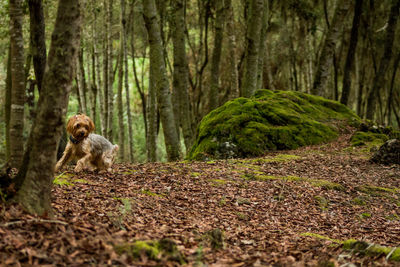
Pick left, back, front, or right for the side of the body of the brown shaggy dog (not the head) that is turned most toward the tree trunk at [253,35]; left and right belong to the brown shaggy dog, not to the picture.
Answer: back

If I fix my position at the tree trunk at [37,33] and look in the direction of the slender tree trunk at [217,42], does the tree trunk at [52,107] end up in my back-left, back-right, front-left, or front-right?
back-right

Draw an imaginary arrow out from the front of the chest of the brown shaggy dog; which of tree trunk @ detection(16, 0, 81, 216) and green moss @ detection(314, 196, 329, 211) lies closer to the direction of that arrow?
the tree trunk

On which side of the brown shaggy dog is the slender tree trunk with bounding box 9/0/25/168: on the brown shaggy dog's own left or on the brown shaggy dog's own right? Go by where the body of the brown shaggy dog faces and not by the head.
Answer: on the brown shaggy dog's own right

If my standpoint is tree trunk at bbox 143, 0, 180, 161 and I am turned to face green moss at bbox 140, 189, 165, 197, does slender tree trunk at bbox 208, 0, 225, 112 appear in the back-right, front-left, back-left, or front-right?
back-left

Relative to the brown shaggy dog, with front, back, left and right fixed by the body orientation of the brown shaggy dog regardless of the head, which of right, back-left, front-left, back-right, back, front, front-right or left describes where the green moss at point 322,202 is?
back-left

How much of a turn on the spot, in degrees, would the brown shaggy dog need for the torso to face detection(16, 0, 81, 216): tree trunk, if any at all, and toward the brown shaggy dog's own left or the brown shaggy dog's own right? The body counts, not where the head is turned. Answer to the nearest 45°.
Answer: approximately 45° to the brown shaggy dog's own left

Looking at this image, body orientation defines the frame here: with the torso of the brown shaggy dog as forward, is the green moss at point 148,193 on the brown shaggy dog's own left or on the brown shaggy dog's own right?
on the brown shaggy dog's own left

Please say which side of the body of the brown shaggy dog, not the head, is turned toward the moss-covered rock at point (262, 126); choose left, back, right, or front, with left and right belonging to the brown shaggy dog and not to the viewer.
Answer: back

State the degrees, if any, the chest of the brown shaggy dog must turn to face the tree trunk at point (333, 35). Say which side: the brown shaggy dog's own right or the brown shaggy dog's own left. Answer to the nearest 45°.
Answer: approximately 180°

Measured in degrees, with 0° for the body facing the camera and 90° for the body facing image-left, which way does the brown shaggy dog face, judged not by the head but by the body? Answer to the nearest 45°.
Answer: approximately 45°
